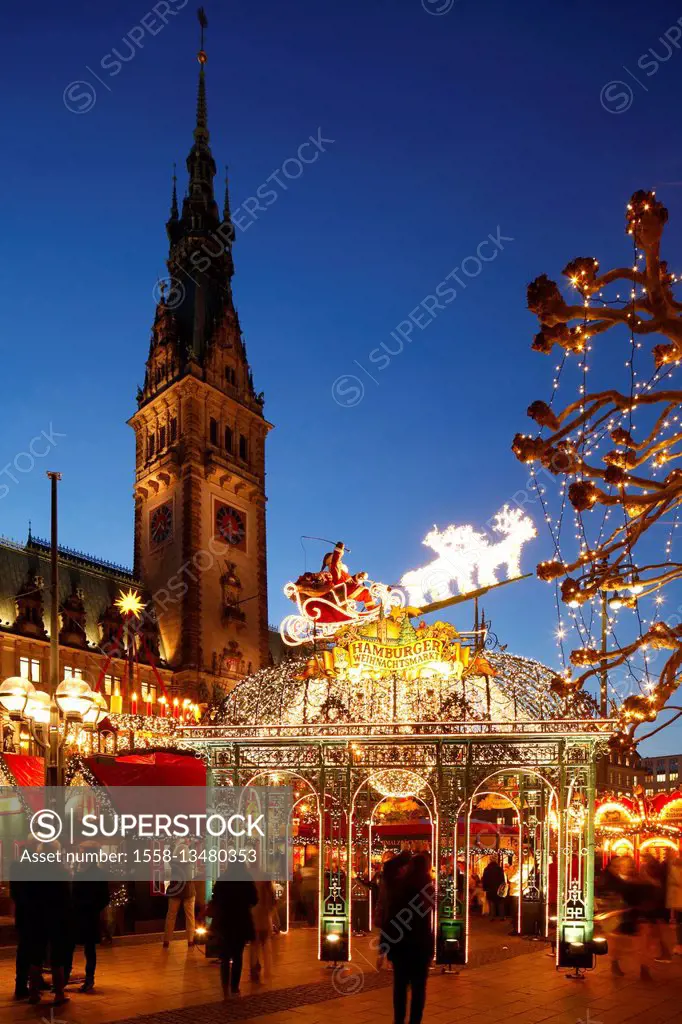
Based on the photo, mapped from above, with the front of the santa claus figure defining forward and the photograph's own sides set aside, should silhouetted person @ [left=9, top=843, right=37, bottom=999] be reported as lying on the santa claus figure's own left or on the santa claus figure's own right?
on the santa claus figure's own right

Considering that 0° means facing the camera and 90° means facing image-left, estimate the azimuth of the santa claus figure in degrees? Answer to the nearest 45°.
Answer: approximately 270°

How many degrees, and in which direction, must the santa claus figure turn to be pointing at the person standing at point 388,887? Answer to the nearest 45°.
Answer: approximately 90° to its right

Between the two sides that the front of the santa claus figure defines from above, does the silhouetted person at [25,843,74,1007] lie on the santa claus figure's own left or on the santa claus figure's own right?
on the santa claus figure's own right

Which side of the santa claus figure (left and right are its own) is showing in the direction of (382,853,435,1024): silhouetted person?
right

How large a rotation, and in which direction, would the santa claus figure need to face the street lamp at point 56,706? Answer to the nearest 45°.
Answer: approximately 135° to its right

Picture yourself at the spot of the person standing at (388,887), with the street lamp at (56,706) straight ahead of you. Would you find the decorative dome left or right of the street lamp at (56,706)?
right
